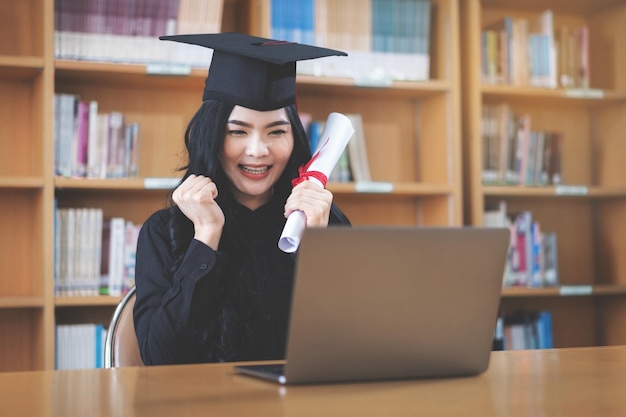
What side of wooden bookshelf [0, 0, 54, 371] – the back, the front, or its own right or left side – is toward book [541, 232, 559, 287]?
left

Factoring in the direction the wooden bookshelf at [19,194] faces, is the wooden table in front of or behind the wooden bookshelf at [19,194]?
in front

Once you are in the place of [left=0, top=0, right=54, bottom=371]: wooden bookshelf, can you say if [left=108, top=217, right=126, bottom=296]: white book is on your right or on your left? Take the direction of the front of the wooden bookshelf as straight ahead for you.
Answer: on your left

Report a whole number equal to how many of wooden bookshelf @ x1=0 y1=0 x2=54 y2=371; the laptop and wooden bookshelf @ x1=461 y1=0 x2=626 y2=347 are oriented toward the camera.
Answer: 2

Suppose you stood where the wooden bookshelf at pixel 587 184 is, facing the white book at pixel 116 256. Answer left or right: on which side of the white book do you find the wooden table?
left

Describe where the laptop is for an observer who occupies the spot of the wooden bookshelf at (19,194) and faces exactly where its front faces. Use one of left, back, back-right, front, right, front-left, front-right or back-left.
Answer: front

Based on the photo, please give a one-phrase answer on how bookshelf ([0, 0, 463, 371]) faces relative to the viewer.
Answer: facing the viewer

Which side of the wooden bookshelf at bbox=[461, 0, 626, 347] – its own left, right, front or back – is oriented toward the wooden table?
front

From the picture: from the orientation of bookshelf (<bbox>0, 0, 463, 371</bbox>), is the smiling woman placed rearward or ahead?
ahead

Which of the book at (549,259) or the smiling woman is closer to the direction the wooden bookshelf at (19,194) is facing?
the smiling woman

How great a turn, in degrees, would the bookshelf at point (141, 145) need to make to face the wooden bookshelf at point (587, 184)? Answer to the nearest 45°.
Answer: approximately 90° to its left

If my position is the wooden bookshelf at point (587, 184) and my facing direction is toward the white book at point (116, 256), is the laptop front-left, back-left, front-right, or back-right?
front-left

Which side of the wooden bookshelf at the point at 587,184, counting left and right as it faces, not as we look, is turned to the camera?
front

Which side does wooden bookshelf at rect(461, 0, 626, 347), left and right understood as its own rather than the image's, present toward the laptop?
front
